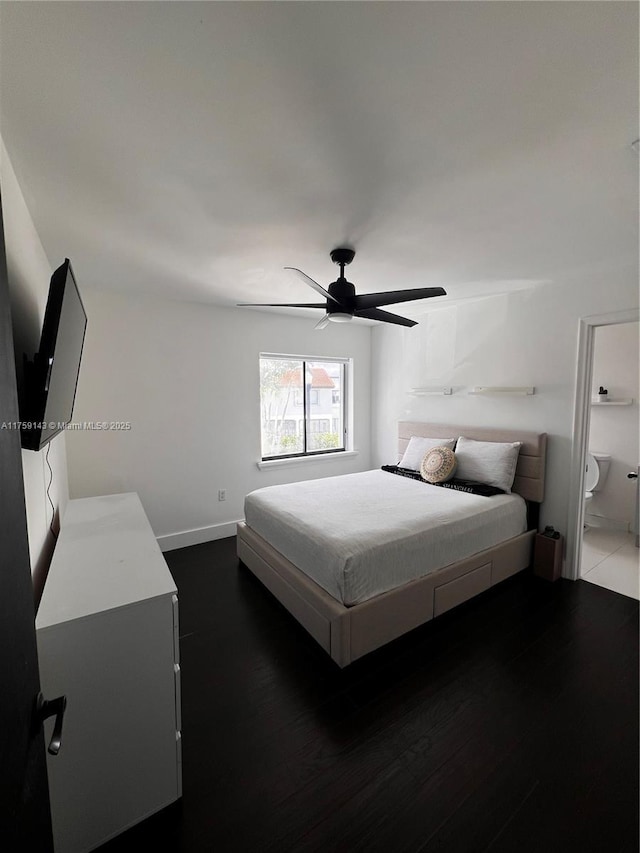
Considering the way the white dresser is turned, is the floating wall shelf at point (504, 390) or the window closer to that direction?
the floating wall shelf

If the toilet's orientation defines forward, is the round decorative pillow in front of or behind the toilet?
in front

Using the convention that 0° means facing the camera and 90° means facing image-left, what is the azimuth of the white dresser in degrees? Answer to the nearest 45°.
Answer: approximately 270°

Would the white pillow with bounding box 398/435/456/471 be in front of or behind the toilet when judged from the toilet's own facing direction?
in front

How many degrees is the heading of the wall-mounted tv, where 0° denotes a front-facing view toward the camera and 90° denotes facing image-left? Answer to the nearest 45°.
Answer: approximately 270°

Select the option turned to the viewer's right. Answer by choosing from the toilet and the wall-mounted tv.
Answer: the wall-mounted tv

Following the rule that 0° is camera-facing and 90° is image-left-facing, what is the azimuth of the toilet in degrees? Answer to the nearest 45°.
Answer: approximately 45°

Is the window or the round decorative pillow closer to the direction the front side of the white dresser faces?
the round decorative pillow

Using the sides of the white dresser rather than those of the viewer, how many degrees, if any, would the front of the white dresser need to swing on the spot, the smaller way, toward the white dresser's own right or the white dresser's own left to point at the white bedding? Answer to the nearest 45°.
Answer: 0° — it already faces it

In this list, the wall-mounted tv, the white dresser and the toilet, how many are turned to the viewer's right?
2

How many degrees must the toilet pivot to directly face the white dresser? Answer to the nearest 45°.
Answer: approximately 45° to its left
